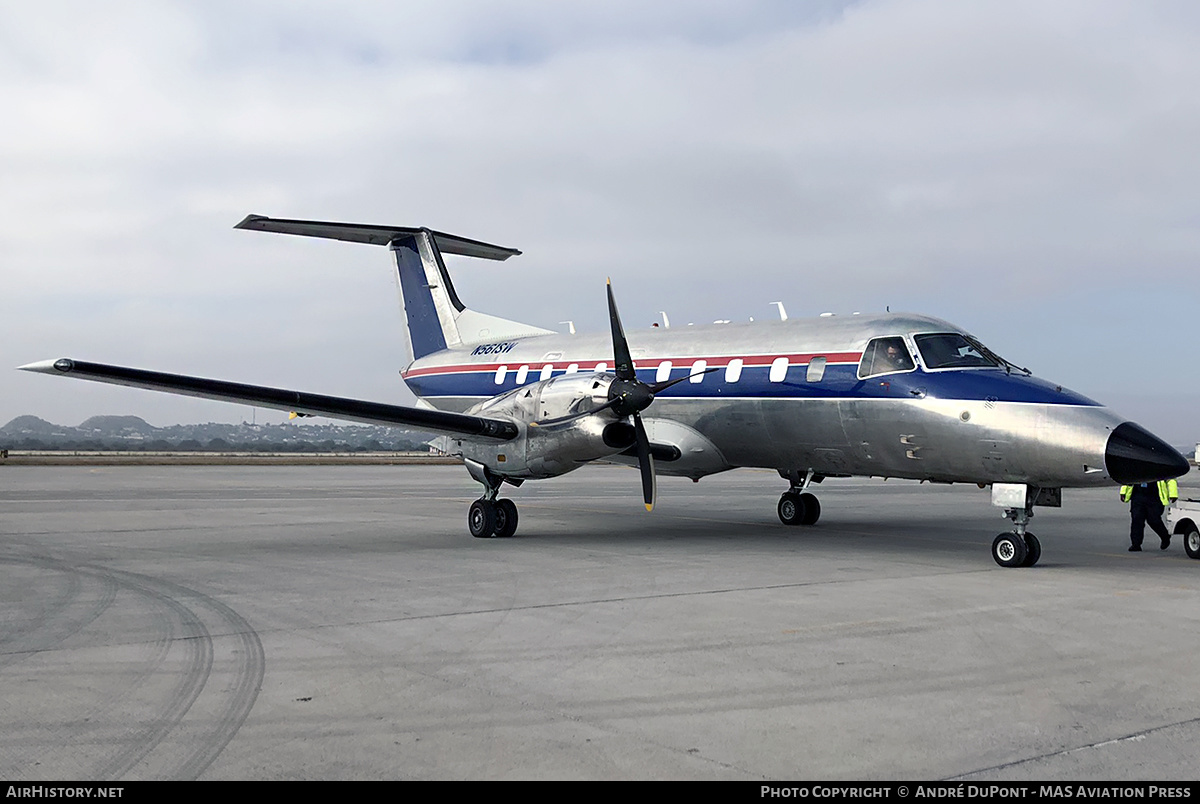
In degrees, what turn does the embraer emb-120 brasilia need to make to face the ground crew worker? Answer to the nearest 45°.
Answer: approximately 45° to its left

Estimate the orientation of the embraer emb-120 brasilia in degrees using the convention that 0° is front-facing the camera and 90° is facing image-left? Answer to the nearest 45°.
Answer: approximately 315°

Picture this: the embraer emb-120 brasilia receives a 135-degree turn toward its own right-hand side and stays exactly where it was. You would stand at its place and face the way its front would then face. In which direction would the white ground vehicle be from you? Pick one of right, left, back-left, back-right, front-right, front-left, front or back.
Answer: back
